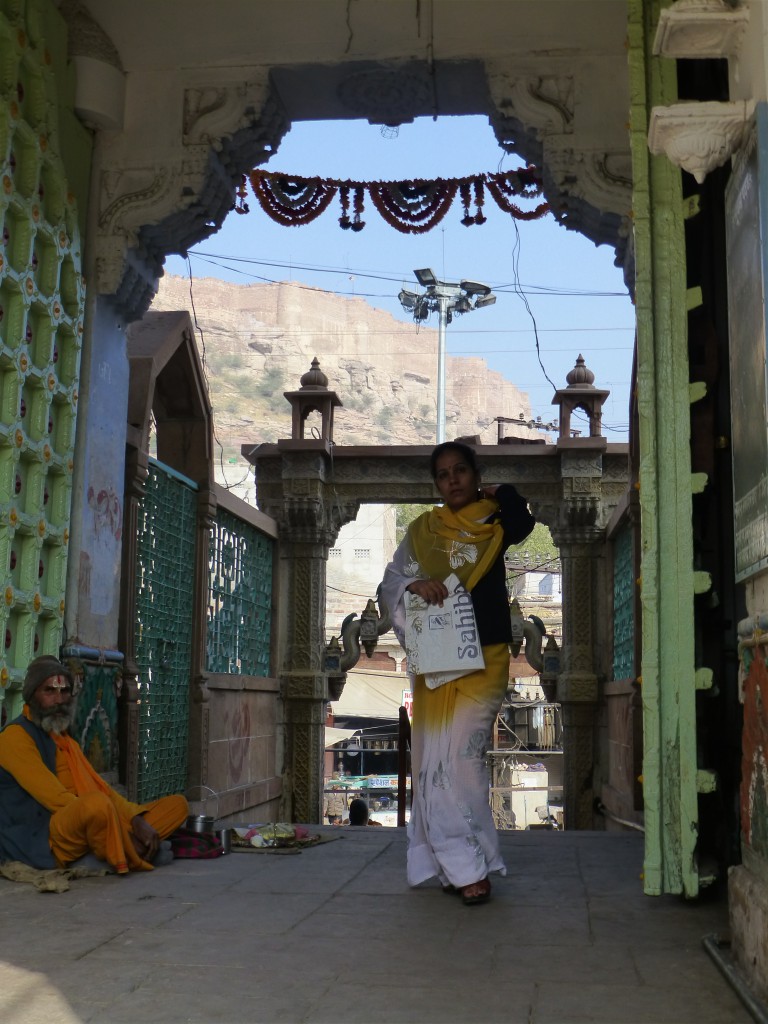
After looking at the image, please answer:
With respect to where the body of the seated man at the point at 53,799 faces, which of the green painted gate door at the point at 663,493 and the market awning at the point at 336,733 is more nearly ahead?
the green painted gate door

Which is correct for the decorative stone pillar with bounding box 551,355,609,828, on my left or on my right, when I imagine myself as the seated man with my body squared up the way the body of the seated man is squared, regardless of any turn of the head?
on my left

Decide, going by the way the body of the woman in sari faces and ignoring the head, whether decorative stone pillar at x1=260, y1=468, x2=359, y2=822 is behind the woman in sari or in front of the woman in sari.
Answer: behind

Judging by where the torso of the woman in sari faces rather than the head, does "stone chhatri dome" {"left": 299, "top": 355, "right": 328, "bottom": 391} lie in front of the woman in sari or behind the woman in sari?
behind

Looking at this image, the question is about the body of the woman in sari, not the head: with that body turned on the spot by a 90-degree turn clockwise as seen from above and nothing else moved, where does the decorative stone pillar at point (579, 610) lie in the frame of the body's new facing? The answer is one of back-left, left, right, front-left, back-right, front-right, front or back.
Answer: right

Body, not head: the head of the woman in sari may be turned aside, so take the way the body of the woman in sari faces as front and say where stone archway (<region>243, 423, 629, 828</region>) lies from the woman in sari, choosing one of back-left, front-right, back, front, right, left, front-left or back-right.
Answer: back

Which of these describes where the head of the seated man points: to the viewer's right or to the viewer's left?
to the viewer's right

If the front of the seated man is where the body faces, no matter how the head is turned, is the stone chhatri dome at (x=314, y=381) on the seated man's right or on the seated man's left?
on the seated man's left

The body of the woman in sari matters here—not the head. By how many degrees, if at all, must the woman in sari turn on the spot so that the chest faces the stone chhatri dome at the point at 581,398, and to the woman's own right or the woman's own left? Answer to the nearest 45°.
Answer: approximately 180°

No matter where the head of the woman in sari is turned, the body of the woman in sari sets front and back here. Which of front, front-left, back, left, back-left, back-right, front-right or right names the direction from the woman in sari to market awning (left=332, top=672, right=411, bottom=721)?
back

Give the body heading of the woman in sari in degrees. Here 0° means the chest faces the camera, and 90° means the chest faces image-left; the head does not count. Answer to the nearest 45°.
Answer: approximately 0°

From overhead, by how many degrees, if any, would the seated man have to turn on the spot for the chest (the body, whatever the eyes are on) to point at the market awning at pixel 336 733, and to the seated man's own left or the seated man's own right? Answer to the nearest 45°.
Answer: approximately 135° to the seated man's own left
